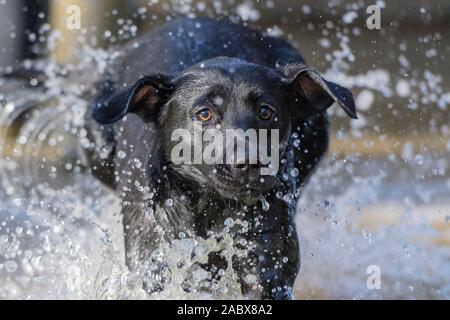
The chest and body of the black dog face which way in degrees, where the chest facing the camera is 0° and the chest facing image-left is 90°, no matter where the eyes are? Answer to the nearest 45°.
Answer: approximately 0°
